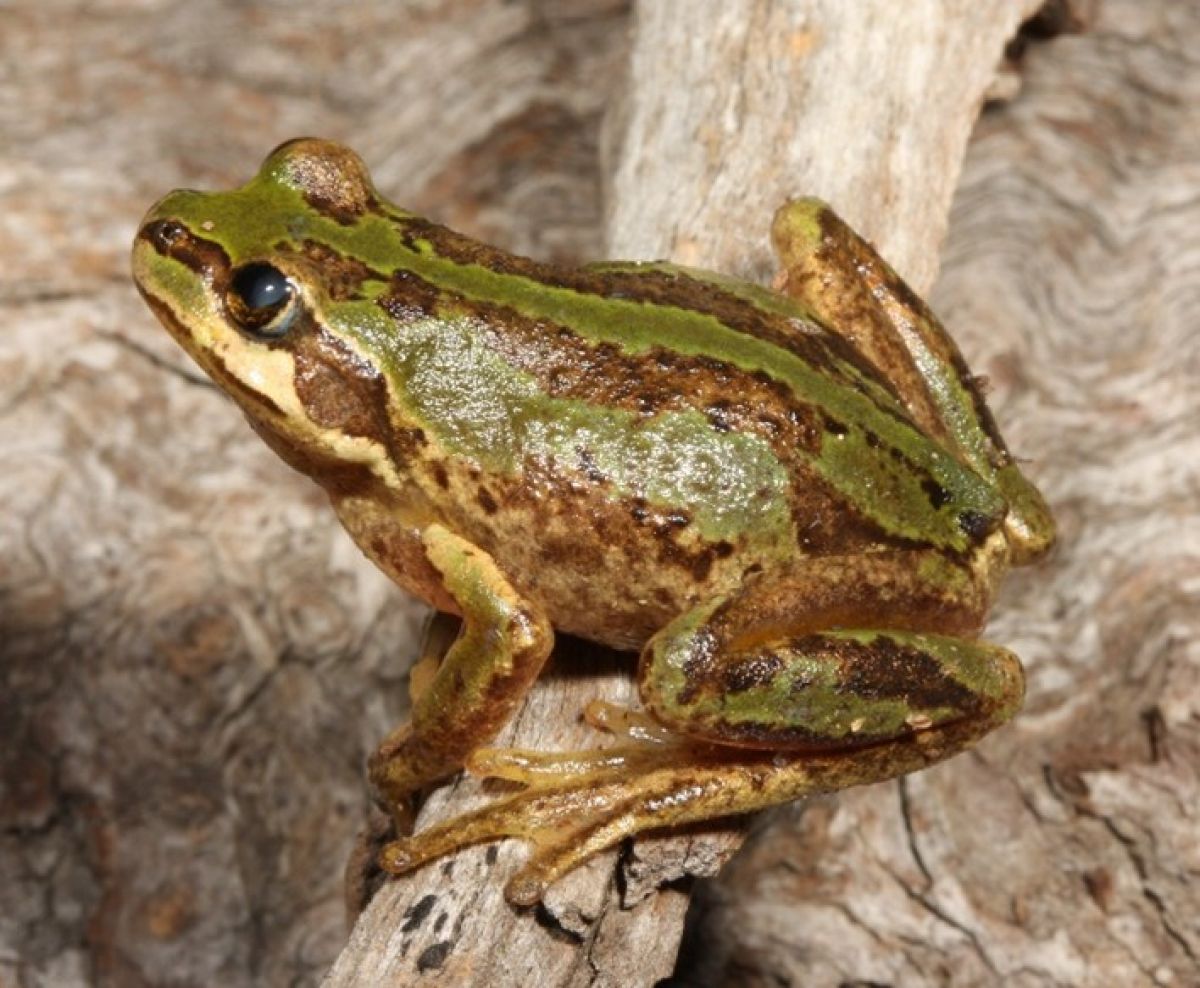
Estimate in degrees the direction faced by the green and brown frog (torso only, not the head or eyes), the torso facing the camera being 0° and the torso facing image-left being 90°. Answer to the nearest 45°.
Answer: approximately 90°
